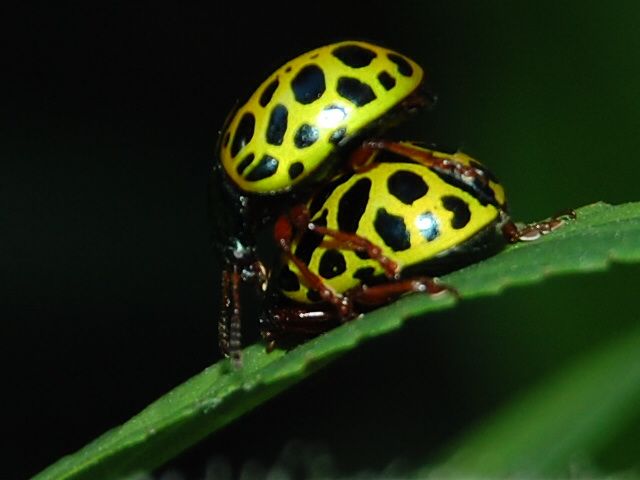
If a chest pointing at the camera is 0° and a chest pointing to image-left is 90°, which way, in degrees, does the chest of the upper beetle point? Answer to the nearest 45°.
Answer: approximately 90°

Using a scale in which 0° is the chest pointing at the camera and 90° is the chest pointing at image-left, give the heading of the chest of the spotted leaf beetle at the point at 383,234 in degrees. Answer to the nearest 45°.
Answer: approximately 90°
